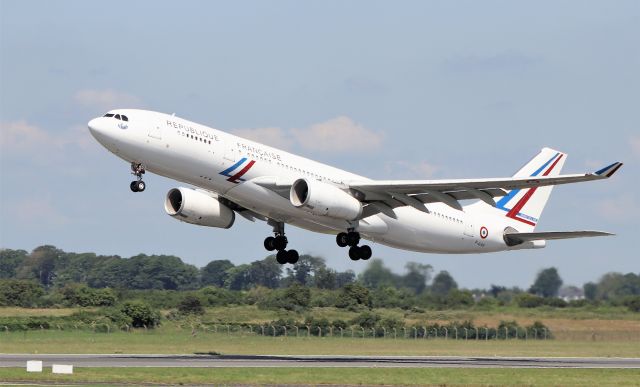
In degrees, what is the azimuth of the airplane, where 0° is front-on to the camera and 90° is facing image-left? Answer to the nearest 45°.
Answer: approximately 45°
